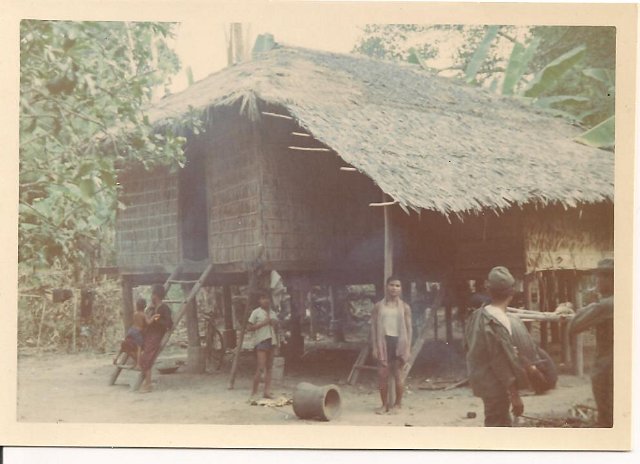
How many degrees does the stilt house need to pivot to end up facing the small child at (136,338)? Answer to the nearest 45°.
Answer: approximately 45° to its right

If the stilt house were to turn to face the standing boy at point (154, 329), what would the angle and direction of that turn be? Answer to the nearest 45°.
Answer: approximately 45° to its right

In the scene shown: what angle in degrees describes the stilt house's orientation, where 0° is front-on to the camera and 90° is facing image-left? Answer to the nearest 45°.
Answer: approximately 45°

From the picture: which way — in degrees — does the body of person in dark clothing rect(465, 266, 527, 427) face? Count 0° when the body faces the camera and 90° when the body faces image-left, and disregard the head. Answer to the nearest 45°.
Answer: approximately 225°

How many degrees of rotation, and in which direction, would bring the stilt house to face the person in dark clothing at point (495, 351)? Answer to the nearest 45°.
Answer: approximately 45° to its left

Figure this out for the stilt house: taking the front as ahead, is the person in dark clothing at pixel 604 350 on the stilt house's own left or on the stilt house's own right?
on the stilt house's own left

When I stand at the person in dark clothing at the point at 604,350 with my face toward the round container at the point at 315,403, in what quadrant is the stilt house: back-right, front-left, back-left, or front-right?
front-right

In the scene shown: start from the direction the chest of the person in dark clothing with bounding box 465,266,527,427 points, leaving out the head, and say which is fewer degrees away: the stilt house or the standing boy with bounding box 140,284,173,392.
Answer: the stilt house

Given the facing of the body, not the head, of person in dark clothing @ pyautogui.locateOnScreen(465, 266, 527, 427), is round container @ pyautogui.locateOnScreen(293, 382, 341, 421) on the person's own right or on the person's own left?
on the person's own left

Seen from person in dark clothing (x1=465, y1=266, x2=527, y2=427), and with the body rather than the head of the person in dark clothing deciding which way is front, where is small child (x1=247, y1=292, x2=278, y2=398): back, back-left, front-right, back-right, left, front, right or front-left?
left
